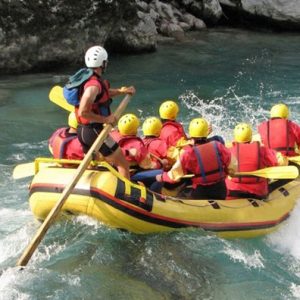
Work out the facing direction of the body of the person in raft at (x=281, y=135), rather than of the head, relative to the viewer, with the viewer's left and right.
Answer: facing away from the viewer

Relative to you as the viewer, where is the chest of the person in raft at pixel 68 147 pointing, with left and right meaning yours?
facing away from the viewer and to the right of the viewer

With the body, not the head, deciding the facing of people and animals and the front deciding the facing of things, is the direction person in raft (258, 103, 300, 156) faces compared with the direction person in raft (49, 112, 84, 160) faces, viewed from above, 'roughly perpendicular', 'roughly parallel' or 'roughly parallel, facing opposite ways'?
roughly parallel

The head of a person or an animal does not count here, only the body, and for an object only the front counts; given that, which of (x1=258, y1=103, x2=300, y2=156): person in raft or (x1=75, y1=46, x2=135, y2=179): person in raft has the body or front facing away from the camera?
(x1=258, y1=103, x2=300, y2=156): person in raft

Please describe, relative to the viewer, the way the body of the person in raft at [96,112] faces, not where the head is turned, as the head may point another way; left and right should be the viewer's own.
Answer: facing to the right of the viewer

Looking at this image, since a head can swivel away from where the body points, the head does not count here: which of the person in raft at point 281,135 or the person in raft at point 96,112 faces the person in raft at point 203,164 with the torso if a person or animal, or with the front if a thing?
the person in raft at point 96,112

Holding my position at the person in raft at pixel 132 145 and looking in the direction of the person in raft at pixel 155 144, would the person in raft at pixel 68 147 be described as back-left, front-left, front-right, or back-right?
back-left

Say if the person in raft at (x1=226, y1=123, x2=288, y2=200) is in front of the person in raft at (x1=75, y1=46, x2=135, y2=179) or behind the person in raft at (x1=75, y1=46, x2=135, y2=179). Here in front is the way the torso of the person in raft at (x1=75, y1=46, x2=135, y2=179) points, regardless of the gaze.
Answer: in front

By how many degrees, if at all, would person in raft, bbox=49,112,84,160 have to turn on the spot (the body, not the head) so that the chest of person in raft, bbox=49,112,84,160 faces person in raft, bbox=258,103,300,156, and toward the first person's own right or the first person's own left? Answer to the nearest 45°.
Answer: approximately 45° to the first person's own right

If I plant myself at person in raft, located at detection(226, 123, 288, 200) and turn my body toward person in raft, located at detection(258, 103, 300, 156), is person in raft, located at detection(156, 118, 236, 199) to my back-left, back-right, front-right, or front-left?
back-left

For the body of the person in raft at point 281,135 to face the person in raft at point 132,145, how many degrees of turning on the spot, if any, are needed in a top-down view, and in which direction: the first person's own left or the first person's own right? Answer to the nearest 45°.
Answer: approximately 135° to the first person's own left
